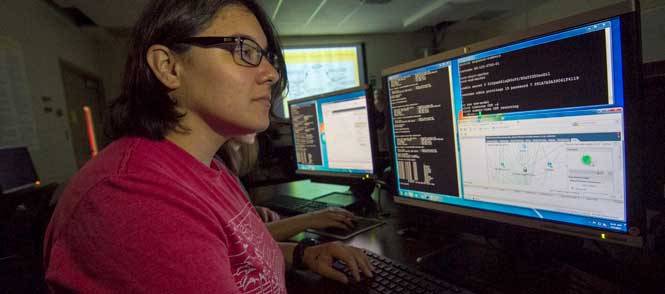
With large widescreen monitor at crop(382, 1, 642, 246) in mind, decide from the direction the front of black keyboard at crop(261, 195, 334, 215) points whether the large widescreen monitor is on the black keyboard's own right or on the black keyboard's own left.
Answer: on the black keyboard's own left

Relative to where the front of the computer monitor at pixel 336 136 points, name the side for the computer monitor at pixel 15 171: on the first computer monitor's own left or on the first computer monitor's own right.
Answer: on the first computer monitor's own right

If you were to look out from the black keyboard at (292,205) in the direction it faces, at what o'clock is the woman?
The woman is roughly at 11 o'clock from the black keyboard.

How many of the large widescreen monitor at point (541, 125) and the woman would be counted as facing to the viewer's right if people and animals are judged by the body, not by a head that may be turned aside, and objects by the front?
1

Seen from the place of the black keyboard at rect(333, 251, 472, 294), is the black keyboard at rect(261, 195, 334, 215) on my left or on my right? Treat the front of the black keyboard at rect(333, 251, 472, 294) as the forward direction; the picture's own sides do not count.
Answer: on my right

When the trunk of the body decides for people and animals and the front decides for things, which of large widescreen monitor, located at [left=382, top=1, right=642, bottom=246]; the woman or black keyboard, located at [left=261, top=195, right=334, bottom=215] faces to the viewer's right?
the woman

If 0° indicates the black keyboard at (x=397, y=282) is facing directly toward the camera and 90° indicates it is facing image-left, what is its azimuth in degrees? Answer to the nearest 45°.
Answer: approximately 45°

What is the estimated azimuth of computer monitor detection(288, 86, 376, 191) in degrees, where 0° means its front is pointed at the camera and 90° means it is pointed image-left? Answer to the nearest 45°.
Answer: approximately 45°

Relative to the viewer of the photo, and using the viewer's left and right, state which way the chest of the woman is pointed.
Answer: facing to the right of the viewer

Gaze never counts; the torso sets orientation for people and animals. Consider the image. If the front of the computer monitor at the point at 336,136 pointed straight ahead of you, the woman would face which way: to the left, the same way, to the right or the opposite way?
the opposite way

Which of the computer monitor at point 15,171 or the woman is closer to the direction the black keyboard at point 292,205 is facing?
the woman

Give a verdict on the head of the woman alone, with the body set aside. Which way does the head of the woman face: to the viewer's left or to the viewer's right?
to the viewer's right
